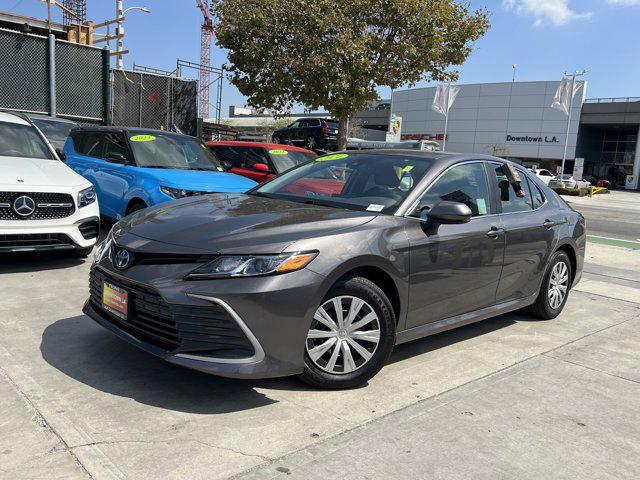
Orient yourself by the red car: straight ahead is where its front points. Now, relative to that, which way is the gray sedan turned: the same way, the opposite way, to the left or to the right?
to the right

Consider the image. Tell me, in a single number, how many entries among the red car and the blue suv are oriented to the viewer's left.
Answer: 0

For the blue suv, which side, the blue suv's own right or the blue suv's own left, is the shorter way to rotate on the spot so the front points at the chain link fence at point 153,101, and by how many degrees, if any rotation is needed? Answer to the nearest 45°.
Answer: approximately 135° to the blue suv's own left

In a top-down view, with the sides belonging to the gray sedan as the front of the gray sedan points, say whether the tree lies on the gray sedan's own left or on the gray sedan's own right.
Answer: on the gray sedan's own right

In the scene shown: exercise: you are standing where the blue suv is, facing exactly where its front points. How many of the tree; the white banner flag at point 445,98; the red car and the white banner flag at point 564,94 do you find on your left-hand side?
4

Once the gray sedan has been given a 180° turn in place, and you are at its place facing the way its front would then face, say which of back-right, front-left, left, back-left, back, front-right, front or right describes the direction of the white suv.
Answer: left

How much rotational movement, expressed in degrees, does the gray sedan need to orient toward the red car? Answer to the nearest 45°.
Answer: approximately 135° to its right

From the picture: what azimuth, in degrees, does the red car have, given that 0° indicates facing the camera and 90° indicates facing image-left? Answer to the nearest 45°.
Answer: approximately 315°

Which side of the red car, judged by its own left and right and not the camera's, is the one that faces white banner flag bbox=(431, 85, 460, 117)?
left

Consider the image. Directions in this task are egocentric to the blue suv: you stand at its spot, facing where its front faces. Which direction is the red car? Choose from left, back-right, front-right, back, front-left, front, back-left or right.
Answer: left

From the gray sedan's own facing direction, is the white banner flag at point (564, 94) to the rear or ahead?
to the rear
